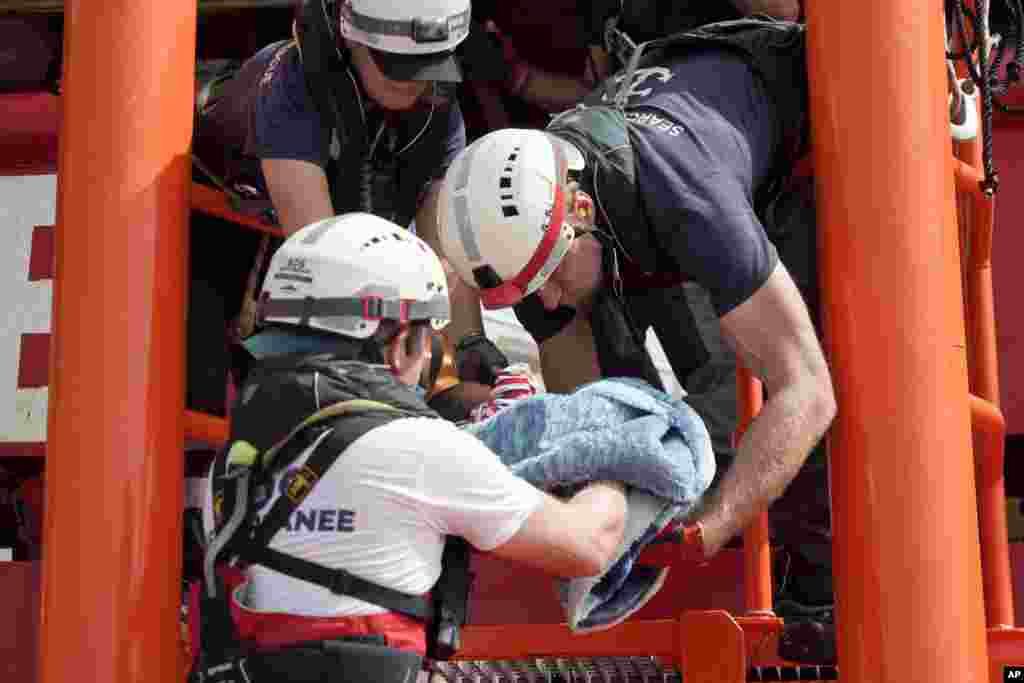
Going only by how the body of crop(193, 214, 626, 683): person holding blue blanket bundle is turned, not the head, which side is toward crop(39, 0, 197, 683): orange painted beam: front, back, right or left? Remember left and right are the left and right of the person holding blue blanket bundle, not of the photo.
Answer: left

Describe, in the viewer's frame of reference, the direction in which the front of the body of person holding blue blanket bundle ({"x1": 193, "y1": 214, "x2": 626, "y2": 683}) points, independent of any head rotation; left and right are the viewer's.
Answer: facing away from the viewer and to the right of the viewer

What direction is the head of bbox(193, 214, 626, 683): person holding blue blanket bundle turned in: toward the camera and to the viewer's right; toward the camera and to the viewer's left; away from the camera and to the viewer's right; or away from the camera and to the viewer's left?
away from the camera and to the viewer's right

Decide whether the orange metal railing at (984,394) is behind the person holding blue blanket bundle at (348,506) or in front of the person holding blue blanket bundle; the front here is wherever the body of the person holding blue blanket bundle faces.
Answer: in front
